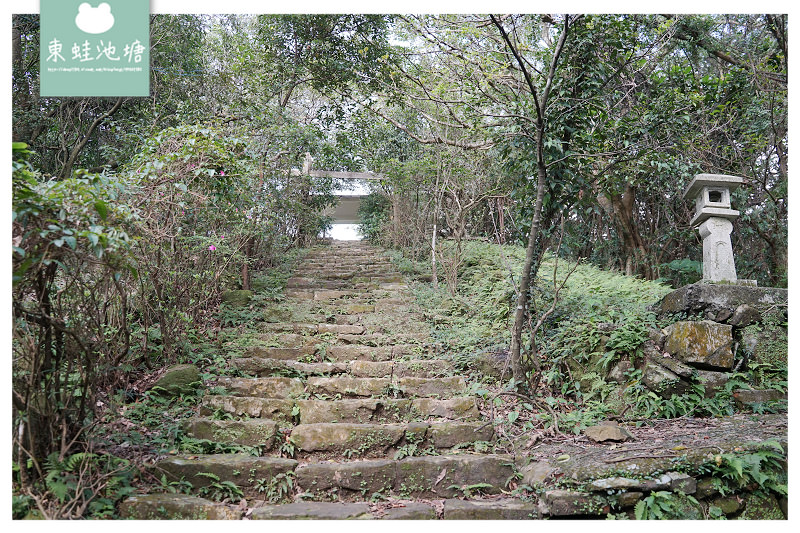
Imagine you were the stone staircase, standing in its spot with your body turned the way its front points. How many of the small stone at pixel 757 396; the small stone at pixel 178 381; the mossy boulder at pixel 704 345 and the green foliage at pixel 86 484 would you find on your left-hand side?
2

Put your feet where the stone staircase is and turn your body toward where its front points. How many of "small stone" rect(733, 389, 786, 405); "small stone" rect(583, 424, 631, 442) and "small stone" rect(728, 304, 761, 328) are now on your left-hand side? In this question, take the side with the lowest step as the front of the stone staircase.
3

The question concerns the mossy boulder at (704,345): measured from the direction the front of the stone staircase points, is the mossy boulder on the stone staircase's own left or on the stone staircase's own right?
on the stone staircase's own left

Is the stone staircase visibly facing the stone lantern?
no

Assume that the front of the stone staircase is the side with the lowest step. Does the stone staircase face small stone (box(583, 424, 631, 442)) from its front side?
no

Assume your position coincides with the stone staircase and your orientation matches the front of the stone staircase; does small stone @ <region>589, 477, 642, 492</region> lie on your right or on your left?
on your left

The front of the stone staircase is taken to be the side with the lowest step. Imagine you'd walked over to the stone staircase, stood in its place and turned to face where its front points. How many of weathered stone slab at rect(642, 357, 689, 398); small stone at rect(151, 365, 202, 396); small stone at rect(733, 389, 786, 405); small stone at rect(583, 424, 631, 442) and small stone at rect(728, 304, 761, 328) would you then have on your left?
4

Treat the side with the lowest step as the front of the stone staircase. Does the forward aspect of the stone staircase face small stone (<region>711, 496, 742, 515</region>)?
no

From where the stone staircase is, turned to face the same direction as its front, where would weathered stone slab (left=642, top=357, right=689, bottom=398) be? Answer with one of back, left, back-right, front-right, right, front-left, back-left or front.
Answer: left

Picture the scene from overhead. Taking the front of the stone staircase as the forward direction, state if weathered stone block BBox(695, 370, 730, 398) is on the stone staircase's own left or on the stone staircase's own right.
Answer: on the stone staircase's own left

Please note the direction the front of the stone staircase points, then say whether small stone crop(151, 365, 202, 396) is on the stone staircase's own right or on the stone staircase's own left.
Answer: on the stone staircase's own right

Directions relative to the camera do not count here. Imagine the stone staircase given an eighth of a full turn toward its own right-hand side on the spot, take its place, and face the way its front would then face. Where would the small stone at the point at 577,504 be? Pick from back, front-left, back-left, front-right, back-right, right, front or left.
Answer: left

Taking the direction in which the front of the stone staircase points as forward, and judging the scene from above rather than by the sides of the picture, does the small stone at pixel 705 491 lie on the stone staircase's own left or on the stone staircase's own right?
on the stone staircase's own left

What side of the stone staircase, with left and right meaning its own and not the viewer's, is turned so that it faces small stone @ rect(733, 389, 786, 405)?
left

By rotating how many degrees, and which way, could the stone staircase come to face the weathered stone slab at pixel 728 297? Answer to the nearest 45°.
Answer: approximately 90° to its left

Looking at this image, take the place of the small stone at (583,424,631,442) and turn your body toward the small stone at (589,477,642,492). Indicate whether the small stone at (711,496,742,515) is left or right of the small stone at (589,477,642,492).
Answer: left

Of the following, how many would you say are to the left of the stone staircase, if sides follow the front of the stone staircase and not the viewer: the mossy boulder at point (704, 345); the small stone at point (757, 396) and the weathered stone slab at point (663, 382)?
3

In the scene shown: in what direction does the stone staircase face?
toward the camera
